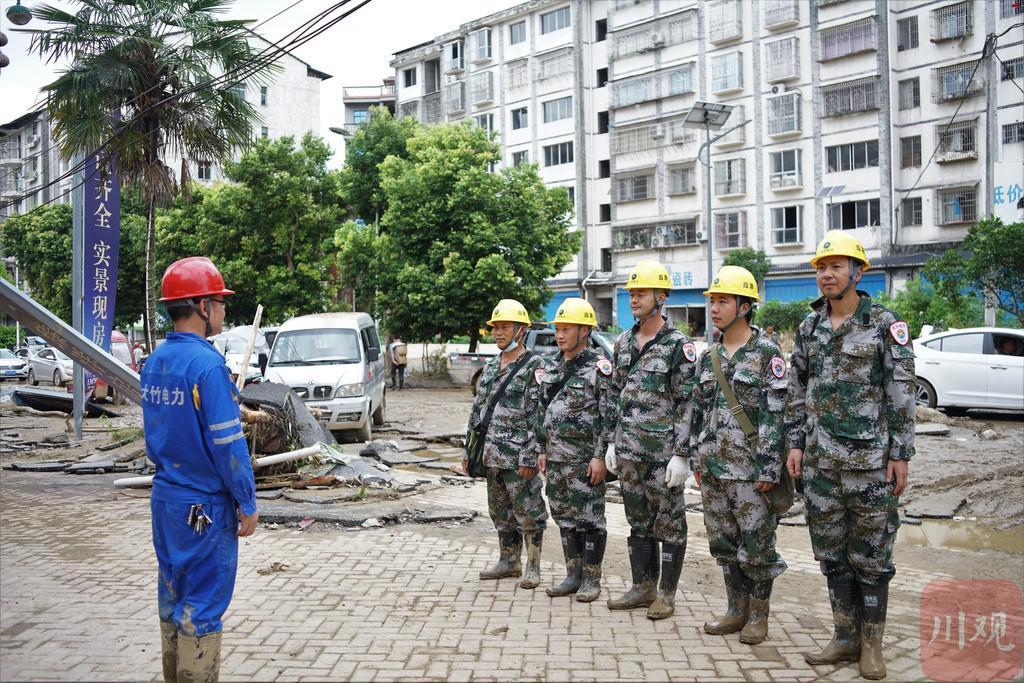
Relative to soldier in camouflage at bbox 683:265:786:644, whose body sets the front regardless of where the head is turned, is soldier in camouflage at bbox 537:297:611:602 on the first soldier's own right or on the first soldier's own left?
on the first soldier's own right

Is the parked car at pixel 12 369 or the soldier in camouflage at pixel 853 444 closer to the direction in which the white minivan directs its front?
the soldier in camouflage

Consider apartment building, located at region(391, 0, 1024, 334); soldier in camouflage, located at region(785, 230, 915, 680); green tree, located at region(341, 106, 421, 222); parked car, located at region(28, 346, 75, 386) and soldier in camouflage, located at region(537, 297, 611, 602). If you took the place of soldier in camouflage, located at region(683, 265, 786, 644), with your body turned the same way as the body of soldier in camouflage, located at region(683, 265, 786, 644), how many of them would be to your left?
1

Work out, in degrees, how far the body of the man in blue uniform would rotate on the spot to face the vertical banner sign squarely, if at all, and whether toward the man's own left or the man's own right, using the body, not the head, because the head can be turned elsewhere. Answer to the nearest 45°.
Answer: approximately 45° to the man's own left

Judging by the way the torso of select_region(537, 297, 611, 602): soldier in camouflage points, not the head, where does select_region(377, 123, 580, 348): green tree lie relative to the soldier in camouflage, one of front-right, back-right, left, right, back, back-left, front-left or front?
back-right

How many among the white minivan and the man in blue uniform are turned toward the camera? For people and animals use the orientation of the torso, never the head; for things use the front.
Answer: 1

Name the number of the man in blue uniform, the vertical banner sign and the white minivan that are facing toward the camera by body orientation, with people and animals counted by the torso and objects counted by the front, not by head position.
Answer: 2

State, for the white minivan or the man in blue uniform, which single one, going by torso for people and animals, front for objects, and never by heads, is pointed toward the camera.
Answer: the white minivan

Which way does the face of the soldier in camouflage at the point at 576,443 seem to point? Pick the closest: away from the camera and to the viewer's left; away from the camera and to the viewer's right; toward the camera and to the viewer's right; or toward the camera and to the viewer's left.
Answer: toward the camera and to the viewer's left

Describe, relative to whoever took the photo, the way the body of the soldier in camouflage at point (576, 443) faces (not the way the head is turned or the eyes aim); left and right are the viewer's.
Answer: facing the viewer and to the left of the viewer

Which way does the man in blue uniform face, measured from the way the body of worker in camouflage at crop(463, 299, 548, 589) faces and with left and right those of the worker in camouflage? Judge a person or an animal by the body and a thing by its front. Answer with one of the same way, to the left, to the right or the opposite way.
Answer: the opposite way

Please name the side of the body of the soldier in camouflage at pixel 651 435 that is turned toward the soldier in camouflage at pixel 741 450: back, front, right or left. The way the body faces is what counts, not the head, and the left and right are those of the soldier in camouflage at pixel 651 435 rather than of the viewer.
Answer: left

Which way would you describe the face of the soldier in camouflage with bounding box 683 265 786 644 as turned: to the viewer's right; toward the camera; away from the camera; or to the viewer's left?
to the viewer's left

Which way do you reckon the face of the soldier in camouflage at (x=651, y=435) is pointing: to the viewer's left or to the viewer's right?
to the viewer's left

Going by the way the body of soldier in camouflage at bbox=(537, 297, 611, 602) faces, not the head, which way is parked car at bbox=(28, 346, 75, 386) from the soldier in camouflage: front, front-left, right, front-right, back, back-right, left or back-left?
right

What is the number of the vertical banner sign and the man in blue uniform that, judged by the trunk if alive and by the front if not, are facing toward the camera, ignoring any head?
1

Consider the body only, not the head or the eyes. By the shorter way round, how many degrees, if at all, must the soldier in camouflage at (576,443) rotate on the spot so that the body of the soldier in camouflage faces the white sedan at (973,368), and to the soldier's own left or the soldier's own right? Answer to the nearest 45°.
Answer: approximately 180°

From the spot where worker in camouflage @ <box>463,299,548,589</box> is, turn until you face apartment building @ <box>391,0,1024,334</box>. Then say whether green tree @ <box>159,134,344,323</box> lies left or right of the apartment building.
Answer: left

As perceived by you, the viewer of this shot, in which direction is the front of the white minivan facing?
facing the viewer
